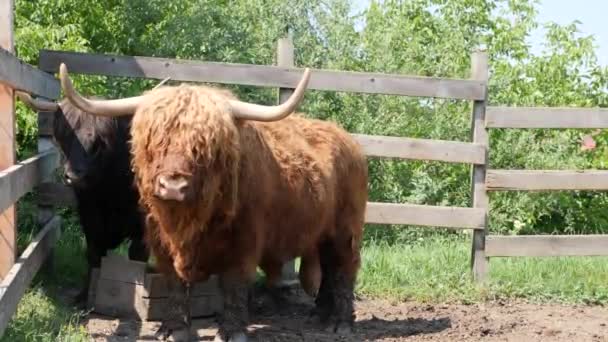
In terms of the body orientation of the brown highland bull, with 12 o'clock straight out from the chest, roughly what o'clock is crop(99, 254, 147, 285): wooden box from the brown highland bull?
The wooden box is roughly at 3 o'clock from the brown highland bull.

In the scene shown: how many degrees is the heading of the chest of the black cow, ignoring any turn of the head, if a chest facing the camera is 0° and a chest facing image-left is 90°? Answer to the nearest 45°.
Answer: approximately 45°

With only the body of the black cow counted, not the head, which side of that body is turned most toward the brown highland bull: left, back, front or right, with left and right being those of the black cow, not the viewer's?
left

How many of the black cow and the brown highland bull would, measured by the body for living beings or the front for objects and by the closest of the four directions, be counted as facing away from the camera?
0

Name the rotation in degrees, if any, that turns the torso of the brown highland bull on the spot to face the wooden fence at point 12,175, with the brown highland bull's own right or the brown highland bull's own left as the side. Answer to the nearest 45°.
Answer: approximately 45° to the brown highland bull's own right

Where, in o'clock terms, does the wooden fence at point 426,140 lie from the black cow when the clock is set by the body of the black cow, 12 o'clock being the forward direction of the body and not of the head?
The wooden fence is roughly at 7 o'clock from the black cow.

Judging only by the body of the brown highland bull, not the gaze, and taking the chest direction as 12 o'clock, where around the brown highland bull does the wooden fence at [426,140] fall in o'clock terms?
The wooden fence is roughly at 6 o'clock from the brown highland bull.

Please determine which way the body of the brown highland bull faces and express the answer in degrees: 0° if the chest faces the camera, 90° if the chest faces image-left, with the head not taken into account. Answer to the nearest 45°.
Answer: approximately 45°
